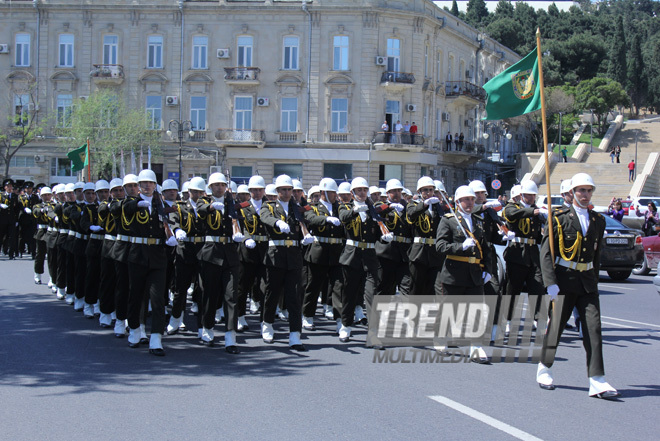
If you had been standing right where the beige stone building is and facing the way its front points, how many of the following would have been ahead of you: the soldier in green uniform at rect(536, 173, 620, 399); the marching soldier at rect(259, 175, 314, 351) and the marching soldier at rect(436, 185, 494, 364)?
3

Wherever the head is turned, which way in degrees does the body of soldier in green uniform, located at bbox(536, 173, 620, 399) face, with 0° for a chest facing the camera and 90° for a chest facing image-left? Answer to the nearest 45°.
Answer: approximately 315°

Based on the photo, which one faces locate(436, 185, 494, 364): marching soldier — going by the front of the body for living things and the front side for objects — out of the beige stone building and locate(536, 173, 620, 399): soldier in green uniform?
the beige stone building

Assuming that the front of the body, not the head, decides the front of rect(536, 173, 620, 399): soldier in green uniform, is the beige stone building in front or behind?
behind

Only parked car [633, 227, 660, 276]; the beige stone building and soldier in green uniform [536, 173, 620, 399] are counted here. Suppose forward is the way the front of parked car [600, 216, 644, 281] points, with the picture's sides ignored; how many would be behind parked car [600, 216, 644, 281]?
1

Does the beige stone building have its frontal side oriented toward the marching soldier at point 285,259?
yes

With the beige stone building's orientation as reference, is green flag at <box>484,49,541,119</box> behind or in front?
in front

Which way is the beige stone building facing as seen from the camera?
toward the camera

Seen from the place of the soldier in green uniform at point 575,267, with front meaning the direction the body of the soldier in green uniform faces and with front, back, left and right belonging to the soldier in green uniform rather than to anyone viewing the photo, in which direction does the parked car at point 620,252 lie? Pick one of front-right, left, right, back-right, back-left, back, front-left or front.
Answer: back-left

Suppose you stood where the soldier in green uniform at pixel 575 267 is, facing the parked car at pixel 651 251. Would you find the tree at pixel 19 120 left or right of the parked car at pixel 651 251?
left

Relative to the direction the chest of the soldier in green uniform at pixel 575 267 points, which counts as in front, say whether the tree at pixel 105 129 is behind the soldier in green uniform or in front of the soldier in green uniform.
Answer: behind

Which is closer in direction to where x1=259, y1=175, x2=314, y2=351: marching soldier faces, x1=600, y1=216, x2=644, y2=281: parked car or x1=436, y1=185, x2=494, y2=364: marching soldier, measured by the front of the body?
the marching soldier
